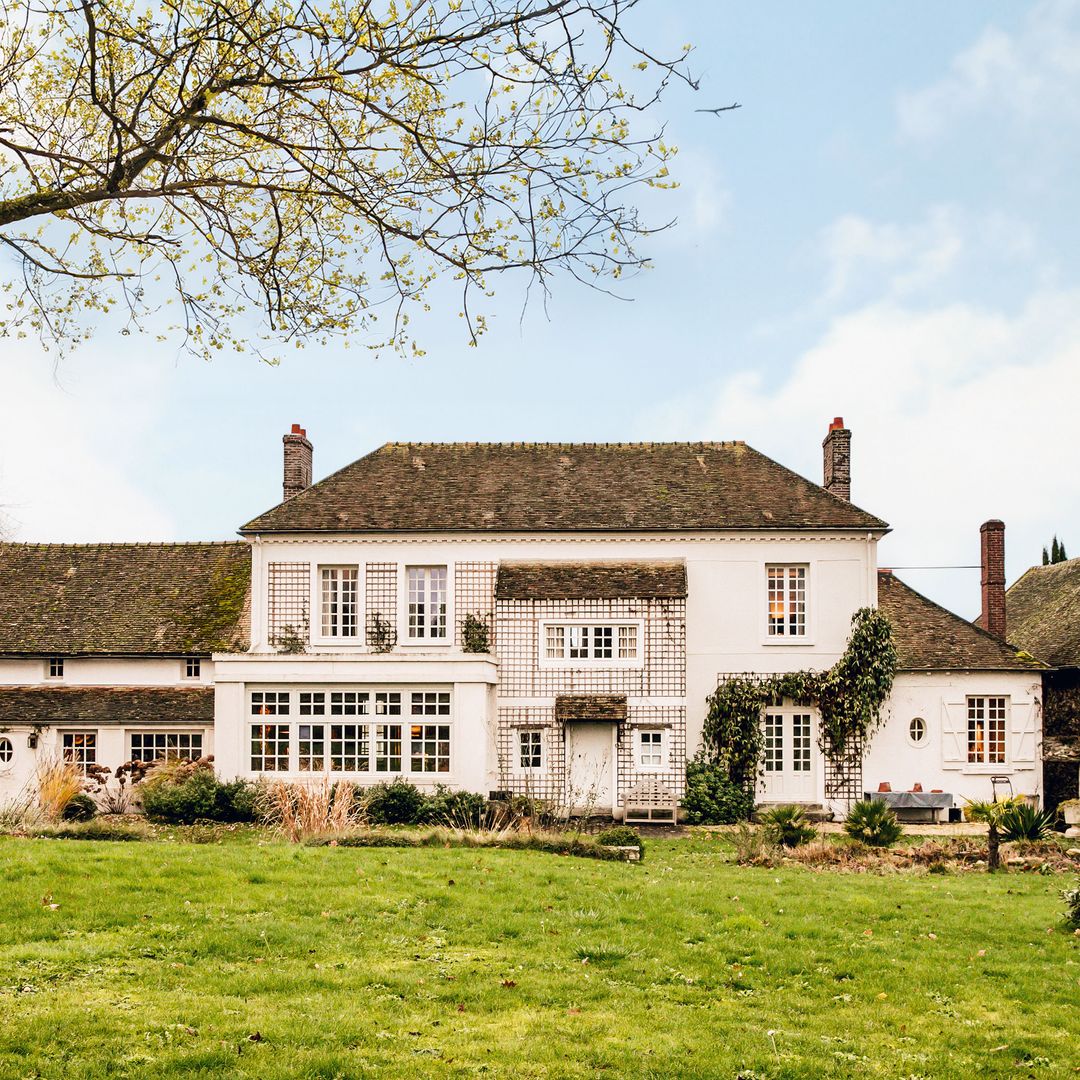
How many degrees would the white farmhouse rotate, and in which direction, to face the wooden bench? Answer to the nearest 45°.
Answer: approximately 45° to its left

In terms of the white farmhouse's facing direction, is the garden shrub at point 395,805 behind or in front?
in front

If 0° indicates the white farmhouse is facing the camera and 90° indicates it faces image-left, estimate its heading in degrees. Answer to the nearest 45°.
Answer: approximately 0°

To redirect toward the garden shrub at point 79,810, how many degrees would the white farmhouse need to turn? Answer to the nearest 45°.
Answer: approximately 45° to its right

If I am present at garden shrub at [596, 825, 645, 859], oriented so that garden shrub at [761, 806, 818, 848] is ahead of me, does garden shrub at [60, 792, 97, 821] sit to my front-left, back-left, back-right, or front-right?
back-left
